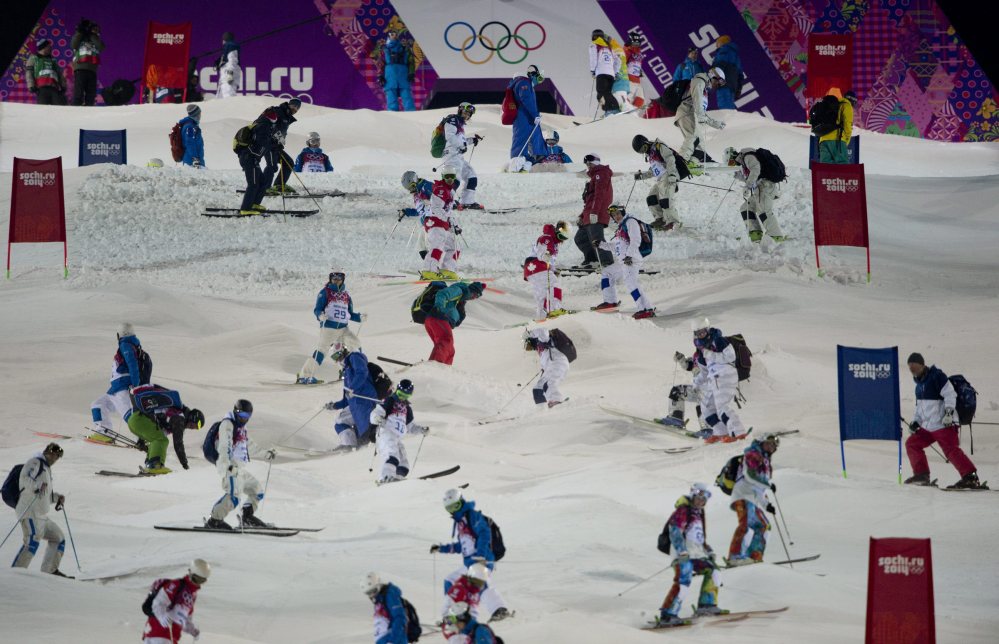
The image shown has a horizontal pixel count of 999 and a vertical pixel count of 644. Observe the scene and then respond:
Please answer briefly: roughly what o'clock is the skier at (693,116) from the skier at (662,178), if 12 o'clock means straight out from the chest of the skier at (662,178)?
the skier at (693,116) is roughly at 5 o'clock from the skier at (662,178).

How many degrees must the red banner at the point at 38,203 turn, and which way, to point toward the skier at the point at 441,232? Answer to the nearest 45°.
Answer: approximately 90° to its left

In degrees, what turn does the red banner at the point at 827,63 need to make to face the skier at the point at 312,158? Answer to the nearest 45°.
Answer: approximately 90° to its right

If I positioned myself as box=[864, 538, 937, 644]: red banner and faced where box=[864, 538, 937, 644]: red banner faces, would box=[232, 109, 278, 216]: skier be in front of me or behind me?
behind

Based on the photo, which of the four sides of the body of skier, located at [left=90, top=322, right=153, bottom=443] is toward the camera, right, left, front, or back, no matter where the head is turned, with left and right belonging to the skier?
left

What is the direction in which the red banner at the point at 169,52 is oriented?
toward the camera

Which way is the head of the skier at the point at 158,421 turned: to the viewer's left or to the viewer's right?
to the viewer's right

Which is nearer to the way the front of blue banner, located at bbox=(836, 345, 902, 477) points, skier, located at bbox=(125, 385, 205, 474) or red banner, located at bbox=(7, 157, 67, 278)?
the skier

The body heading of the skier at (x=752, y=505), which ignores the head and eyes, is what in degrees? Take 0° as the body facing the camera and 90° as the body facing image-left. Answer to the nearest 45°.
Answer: approximately 315°

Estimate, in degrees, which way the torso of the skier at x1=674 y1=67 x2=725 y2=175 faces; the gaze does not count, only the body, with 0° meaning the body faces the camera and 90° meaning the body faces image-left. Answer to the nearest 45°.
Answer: approximately 270°

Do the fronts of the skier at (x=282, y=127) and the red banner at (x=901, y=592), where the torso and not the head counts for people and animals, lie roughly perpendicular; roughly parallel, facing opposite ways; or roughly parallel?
roughly perpendicular

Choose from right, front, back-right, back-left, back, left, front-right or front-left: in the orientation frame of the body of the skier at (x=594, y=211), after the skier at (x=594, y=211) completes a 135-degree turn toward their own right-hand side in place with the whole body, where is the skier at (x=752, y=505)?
back-right

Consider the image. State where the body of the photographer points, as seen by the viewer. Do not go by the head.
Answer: toward the camera

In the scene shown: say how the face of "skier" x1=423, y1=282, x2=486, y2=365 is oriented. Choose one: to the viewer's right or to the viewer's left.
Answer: to the viewer's right
